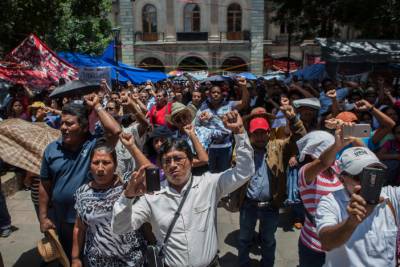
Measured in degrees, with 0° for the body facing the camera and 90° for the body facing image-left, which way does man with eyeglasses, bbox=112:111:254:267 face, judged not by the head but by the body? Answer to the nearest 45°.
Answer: approximately 0°

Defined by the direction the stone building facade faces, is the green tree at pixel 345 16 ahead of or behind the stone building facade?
ahead

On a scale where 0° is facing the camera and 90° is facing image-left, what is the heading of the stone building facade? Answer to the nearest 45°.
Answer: approximately 0°

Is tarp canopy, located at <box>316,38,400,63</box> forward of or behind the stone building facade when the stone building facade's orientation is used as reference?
forward

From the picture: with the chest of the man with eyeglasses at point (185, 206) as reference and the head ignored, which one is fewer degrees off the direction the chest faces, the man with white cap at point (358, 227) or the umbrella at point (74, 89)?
the man with white cap

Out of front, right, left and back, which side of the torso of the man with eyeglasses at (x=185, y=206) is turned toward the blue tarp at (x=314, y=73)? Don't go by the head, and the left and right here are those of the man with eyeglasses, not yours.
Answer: back

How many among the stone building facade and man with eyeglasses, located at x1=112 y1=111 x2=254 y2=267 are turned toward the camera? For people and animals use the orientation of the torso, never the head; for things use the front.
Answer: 2

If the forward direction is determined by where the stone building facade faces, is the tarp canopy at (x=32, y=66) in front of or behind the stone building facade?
in front

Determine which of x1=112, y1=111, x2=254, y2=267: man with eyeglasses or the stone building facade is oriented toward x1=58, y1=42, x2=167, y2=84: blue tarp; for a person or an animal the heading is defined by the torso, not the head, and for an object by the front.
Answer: the stone building facade
